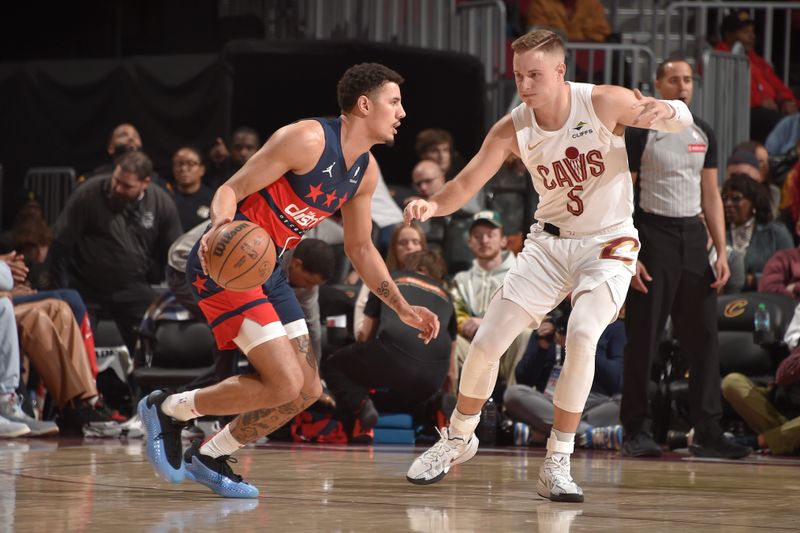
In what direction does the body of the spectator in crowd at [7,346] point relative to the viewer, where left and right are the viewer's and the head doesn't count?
facing to the right of the viewer

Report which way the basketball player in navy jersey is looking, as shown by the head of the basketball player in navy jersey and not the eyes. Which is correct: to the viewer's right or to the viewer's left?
to the viewer's right

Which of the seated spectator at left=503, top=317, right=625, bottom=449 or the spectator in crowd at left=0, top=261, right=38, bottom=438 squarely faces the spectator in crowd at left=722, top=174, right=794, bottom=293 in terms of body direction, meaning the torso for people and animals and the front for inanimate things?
the spectator in crowd at left=0, top=261, right=38, bottom=438

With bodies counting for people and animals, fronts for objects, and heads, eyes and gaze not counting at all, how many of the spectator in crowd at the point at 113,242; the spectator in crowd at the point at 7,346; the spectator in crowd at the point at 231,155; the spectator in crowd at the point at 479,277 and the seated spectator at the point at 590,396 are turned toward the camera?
4

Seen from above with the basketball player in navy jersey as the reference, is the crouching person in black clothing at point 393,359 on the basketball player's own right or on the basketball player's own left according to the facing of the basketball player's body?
on the basketball player's own left

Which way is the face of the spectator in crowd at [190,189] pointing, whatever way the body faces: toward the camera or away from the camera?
toward the camera

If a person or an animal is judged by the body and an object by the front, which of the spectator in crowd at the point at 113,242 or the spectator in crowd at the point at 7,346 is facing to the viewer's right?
the spectator in crowd at the point at 7,346

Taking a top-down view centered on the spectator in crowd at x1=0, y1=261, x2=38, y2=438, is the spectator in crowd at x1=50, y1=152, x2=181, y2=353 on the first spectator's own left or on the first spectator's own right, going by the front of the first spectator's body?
on the first spectator's own left

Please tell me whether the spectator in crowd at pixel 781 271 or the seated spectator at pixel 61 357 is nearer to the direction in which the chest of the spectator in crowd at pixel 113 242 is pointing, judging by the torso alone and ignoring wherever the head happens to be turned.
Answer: the seated spectator

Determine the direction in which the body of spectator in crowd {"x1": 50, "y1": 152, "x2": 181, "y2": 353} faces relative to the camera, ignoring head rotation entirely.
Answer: toward the camera

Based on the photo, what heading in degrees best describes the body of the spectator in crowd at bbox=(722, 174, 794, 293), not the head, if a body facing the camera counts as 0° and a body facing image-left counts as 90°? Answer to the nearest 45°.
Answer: approximately 45°

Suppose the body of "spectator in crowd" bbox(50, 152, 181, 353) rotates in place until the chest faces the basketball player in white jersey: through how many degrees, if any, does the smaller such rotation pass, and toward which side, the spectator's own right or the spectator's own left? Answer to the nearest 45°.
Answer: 0° — they already face them

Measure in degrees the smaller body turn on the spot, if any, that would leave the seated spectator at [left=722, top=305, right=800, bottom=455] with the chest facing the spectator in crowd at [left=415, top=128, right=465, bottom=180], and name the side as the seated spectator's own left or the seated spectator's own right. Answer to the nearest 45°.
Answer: approximately 90° to the seated spectator's own right

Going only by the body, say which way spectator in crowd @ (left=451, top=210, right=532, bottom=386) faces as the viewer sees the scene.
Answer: toward the camera

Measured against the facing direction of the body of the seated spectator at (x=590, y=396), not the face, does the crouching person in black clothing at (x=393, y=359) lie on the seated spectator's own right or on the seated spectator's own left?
on the seated spectator's own right

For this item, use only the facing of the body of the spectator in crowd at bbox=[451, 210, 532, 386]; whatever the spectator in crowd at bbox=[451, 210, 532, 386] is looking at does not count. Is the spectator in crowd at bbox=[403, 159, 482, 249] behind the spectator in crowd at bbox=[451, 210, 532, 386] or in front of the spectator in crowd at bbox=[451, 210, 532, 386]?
behind
